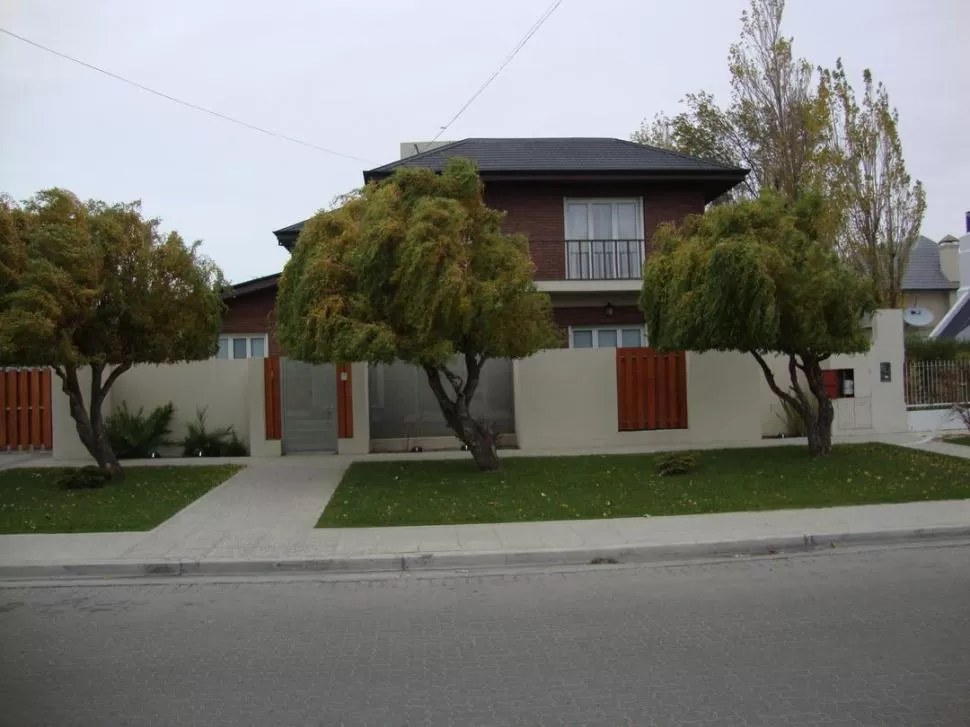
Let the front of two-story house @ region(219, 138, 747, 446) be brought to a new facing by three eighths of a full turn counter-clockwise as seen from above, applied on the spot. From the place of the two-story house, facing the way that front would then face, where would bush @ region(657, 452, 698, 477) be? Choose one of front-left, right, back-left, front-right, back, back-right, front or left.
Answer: back-right

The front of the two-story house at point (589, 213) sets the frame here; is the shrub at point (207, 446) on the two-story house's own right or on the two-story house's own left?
on the two-story house's own right

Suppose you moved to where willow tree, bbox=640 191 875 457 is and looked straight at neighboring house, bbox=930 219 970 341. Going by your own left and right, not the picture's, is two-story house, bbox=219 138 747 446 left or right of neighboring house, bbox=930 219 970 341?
left

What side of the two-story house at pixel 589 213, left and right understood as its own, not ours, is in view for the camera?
front

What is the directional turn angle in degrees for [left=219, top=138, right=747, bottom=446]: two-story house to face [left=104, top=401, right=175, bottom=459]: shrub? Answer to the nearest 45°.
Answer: approximately 45° to its right

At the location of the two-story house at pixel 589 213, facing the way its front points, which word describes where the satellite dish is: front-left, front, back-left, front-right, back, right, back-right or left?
back-left

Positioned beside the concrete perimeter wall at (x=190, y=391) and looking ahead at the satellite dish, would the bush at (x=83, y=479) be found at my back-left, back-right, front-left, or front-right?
back-right

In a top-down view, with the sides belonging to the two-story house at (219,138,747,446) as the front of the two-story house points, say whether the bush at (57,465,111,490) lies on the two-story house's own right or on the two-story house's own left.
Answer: on the two-story house's own right

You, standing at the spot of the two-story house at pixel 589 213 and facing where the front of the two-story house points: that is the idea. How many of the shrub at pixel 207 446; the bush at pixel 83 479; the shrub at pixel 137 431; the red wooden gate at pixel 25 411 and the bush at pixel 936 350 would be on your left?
1

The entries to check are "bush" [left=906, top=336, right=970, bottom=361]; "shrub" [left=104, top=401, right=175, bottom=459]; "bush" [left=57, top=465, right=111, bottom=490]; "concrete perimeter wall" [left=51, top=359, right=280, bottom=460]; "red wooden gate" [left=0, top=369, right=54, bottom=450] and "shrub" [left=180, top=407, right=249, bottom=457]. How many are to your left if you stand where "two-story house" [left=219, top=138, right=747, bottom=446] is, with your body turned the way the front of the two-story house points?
1

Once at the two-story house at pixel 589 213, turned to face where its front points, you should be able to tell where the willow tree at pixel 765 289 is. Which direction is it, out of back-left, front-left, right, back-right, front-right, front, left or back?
front

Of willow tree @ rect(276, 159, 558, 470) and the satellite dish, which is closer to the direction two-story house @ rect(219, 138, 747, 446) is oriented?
the willow tree

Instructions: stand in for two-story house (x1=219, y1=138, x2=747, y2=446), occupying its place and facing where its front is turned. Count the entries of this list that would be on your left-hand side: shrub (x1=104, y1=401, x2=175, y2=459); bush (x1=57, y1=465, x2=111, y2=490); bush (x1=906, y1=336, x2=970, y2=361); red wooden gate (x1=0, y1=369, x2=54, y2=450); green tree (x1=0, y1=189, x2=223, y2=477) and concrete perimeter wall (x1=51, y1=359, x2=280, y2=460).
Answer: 1

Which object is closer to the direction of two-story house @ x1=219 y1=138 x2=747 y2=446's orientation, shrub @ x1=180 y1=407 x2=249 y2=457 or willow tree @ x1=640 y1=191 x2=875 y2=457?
the willow tree

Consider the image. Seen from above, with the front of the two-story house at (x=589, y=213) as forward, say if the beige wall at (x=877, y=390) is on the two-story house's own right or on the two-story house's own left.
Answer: on the two-story house's own left

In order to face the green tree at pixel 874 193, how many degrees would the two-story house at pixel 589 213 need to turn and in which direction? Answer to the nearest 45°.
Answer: approximately 135° to its left

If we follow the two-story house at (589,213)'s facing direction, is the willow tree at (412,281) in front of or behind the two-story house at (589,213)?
in front

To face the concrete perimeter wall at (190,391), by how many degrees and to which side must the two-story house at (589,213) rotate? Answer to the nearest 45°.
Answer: approximately 90° to its right
